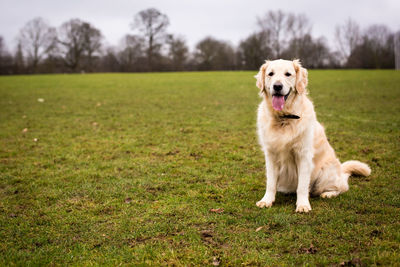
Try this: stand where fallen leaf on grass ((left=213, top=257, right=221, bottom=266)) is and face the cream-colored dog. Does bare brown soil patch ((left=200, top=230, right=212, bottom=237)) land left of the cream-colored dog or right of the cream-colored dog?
left

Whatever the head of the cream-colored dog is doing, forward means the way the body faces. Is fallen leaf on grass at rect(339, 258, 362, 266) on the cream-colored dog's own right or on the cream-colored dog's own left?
on the cream-colored dog's own left

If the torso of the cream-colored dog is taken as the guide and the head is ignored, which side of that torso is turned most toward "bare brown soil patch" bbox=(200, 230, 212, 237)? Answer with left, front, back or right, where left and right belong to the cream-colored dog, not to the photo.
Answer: front

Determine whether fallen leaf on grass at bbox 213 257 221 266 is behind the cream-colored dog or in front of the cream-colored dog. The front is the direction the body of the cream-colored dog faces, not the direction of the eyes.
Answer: in front

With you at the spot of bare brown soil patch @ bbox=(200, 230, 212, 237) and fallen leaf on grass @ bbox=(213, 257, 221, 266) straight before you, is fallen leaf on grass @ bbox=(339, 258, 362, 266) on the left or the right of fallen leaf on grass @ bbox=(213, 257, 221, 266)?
left

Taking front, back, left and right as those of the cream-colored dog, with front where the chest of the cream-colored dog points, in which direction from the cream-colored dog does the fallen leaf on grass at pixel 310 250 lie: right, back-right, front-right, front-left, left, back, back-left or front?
front-left

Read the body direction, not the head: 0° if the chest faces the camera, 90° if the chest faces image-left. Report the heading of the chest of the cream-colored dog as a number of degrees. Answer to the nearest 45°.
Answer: approximately 45°
